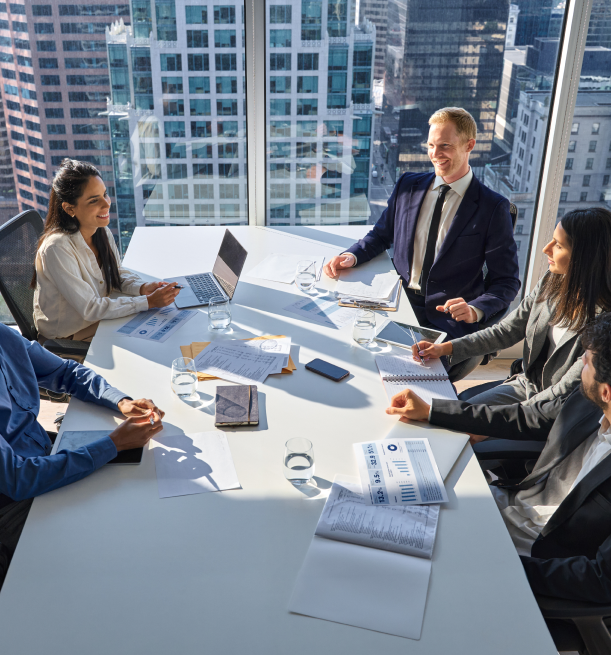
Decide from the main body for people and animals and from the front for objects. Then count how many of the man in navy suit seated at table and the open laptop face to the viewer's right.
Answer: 0

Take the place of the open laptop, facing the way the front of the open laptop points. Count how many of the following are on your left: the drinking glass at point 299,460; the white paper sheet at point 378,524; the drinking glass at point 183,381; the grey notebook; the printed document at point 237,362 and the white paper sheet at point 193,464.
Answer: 6

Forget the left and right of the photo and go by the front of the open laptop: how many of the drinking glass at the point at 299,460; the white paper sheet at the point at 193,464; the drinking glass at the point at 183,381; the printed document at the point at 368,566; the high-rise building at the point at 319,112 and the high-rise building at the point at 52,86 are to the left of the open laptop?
4

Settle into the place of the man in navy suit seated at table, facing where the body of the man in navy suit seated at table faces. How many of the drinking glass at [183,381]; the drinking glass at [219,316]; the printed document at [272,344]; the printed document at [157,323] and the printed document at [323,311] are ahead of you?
5

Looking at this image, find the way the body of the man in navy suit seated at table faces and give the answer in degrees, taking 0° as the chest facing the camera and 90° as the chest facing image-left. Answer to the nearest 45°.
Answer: approximately 45°

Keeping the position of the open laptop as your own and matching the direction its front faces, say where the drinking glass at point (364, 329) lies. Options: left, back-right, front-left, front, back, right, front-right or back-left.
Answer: back-left

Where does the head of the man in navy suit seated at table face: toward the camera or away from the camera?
toward the camera

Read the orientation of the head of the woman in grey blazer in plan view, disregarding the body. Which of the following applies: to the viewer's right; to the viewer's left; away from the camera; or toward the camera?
to the viewer's left

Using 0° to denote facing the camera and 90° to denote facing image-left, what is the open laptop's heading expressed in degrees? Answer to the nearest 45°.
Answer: approximately 90°

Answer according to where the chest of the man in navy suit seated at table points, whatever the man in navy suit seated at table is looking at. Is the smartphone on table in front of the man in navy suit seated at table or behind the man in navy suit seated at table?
in front

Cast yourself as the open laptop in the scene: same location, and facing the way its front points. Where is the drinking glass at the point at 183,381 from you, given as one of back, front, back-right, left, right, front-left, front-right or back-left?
left

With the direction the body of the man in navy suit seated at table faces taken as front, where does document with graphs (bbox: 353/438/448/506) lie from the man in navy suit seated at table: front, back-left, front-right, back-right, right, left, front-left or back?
front-left

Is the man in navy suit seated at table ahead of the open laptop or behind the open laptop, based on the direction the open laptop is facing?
behind
